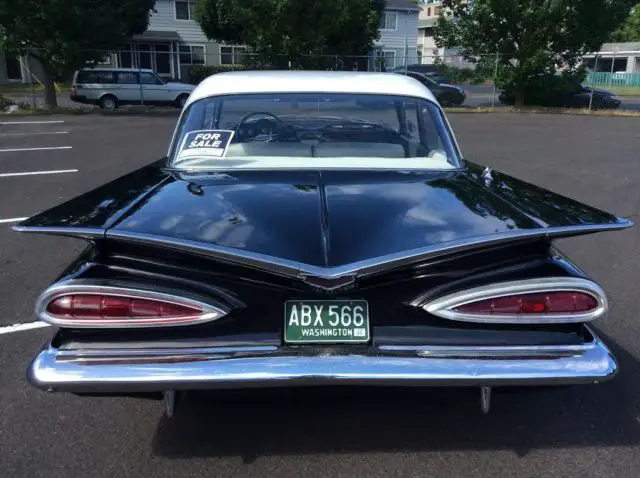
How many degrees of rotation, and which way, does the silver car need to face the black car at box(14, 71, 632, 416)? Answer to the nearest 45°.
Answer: approximately 90° to its right

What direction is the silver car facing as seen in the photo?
to the viewer's right

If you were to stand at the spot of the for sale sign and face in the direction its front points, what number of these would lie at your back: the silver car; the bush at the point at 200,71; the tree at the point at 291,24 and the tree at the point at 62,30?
4

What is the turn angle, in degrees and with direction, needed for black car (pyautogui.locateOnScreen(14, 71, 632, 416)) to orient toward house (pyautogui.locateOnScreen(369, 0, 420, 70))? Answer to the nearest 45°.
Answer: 0° — it already faces it

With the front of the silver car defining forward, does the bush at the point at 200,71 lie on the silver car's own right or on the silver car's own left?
on the silver car's own left

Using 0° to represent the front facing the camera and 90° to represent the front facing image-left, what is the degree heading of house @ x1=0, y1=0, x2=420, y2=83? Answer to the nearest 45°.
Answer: approximately 0°

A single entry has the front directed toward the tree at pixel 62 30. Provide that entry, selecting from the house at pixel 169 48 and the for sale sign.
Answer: the house

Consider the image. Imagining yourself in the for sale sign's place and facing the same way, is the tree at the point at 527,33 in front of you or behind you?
behind

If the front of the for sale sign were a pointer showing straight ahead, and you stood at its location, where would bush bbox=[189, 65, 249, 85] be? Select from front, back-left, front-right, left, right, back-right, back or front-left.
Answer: back
